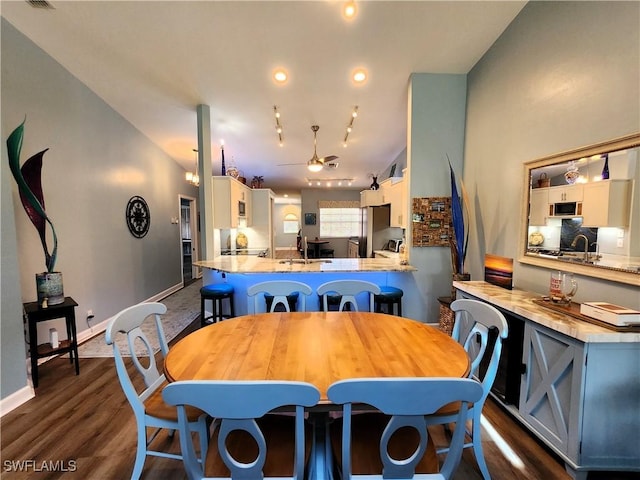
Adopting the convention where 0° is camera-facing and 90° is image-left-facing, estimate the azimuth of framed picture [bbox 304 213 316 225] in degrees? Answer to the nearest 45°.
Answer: approximately 0°

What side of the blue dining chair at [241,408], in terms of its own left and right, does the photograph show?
back

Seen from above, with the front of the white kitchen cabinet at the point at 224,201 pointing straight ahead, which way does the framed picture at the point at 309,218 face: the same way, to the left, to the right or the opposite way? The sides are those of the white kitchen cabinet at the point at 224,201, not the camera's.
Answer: to the right

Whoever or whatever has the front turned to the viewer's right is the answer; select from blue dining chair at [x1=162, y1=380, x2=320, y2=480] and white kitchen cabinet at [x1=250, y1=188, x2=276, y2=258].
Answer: the white kitchen cabinet

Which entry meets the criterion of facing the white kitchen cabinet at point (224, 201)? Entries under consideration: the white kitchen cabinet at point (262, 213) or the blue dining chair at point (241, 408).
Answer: the blue dining chair

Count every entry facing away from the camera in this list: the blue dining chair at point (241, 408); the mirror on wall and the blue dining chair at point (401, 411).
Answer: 2

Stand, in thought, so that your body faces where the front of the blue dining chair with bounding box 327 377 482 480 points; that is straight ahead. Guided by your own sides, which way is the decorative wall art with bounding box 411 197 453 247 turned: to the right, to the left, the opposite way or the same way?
the opposite way

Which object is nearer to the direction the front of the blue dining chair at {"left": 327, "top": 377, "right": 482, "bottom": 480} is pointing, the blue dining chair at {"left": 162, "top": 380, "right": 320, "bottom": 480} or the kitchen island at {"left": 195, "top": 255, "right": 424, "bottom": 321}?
the kitchen island

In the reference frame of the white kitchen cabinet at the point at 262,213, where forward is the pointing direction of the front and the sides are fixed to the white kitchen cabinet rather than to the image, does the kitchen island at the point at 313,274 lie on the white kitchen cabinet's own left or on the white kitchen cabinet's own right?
on the white kitchen cabinet's own right

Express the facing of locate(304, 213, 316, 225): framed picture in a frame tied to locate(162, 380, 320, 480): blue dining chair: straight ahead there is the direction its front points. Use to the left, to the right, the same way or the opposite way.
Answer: the opposite way

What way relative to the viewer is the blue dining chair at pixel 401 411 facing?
away from the camera
